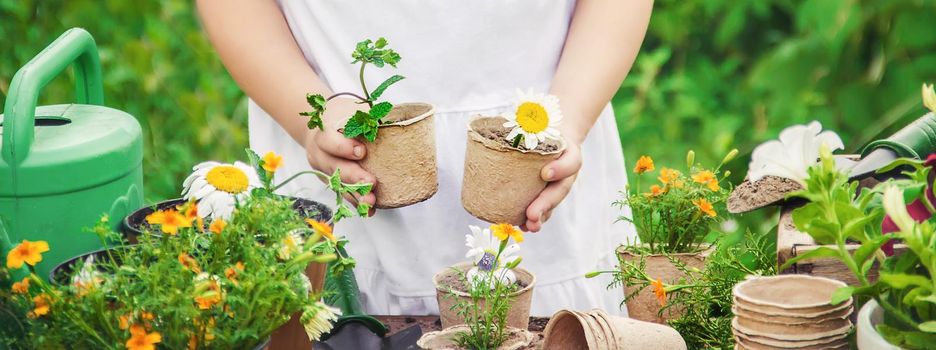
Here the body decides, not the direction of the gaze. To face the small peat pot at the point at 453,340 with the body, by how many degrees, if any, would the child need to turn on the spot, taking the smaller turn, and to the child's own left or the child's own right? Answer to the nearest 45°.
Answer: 0° — they already face it

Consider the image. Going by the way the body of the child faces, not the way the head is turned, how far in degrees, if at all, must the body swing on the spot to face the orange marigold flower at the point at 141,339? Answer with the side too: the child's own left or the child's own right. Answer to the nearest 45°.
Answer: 0° — they already face it

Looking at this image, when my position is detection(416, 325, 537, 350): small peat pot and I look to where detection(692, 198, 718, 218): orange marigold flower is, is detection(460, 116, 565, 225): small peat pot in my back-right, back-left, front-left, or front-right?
front-left

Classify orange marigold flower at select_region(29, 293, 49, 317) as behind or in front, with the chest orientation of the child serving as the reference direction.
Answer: in front

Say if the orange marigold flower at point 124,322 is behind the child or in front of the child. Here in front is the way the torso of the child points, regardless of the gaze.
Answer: in front

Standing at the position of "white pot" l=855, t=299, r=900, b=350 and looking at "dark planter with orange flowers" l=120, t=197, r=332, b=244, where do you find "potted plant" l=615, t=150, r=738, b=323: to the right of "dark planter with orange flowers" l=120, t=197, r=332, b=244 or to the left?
right

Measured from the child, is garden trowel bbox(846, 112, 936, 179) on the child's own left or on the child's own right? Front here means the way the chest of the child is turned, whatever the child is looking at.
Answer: on the child's own left

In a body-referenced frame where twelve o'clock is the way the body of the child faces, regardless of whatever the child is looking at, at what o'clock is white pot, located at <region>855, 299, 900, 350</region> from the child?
The white pot is roughly at 11 o'clock from the child.

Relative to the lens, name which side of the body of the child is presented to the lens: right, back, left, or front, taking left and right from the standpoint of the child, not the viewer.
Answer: front

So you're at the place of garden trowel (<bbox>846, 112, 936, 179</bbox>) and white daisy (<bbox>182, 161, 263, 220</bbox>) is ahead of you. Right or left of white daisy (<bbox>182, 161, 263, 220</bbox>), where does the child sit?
right
